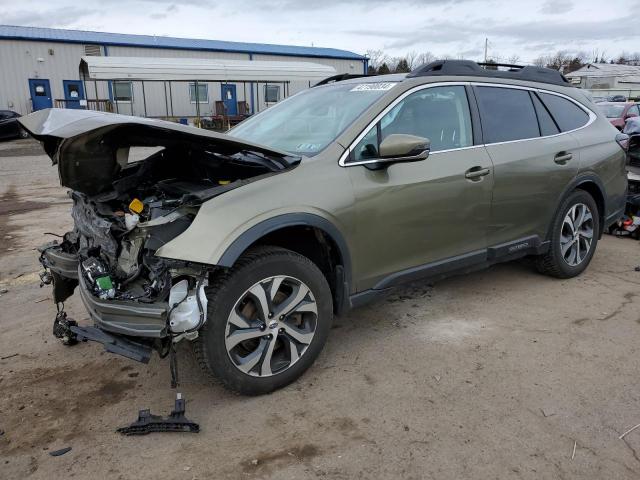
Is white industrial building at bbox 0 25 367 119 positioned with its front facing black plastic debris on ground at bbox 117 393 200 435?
yes

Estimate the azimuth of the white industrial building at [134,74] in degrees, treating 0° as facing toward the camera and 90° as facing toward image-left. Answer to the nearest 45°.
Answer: approximately 0°

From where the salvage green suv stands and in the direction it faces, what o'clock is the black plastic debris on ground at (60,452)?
The black plastic debris on ground is roughly at 12 o'clock from the salvage green suv.

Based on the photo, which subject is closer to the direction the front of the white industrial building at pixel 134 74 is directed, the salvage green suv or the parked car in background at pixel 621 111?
the salvage green suv

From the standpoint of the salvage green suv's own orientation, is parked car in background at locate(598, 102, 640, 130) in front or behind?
behind

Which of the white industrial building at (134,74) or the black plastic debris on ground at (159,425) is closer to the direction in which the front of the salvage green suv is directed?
the black plastic debris on ground

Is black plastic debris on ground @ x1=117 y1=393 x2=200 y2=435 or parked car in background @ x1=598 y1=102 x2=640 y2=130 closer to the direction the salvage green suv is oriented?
the black plastic debris on ground

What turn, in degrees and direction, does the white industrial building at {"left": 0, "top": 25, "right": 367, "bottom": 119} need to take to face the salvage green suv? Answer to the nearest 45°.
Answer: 0° — it already faces it

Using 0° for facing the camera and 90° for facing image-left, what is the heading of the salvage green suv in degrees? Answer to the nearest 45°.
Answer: approximately 45°

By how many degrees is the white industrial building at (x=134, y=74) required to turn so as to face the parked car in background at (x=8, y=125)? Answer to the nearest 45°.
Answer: approximately 45° to its right

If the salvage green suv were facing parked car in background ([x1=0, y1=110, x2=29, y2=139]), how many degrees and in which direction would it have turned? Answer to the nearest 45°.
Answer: approximately 90° to its right
